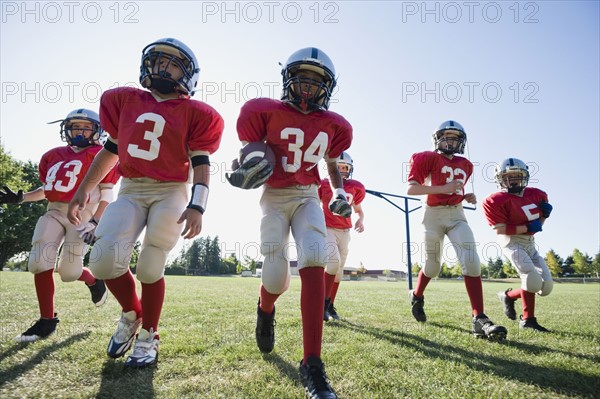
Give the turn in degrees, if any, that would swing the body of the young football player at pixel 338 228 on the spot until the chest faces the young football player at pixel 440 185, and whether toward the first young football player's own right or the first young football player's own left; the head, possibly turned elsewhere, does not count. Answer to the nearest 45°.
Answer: approximately 45° to the first young football player's own left

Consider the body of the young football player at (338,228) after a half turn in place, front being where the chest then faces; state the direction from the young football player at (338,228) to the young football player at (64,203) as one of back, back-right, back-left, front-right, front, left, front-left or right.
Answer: back-left

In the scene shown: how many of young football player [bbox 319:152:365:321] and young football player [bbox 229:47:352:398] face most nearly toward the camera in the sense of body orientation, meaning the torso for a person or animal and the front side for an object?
2

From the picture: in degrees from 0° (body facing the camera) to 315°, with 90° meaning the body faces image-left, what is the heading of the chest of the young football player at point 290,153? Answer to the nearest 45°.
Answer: approximately 0°

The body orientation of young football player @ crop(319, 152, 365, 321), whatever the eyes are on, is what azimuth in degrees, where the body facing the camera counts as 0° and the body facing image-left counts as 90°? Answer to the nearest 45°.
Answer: approximately 0°

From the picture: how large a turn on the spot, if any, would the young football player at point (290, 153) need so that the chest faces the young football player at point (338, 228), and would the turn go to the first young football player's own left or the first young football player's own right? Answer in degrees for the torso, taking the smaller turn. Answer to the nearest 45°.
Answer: approximately 180°

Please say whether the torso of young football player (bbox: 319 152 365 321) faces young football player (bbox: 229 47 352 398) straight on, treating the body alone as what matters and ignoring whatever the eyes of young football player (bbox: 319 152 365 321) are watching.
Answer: yes
